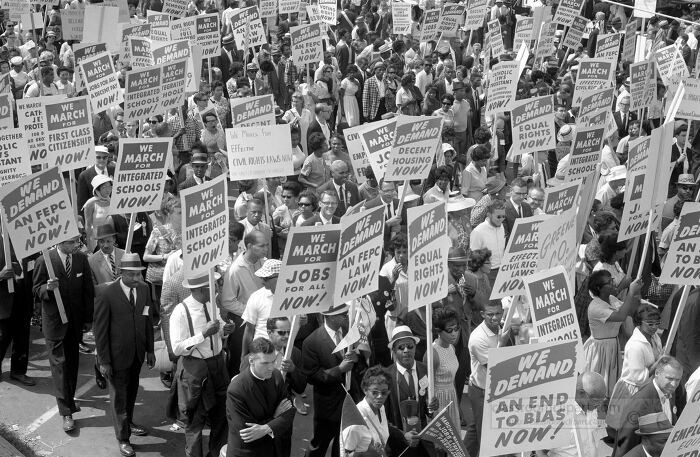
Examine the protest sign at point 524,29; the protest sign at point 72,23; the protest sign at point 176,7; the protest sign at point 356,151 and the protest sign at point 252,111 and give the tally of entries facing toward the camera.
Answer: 5

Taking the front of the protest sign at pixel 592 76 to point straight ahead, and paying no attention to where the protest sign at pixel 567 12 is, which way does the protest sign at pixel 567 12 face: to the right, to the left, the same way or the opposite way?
the same way

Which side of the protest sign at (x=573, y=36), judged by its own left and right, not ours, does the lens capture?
front

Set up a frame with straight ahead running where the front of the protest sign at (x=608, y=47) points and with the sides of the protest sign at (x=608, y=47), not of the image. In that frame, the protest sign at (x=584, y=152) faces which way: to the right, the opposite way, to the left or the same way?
the same way

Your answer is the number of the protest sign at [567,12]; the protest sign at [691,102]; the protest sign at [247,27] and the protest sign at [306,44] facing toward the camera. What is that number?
4

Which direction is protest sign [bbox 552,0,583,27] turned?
toward the camera

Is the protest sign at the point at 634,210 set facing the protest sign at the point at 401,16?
no

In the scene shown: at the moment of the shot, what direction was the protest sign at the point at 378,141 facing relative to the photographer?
facing the viewer

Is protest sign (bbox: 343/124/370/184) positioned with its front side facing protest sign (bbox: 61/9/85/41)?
no

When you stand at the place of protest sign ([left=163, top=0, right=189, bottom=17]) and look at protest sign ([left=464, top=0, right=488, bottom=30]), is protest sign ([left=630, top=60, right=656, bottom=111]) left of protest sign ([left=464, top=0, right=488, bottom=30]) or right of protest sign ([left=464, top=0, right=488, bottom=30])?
right

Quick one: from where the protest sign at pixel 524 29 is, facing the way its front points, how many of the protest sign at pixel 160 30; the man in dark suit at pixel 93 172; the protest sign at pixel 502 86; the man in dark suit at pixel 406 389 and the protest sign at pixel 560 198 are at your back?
0

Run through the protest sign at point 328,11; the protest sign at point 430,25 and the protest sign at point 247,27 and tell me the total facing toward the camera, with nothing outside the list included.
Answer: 3

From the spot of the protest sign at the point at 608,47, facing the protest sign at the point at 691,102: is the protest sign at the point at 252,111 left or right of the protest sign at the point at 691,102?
right

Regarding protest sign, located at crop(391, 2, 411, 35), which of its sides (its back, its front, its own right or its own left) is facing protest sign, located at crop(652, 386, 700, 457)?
front

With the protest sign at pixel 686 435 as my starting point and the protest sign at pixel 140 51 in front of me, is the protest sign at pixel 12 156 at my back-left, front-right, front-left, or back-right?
front-left

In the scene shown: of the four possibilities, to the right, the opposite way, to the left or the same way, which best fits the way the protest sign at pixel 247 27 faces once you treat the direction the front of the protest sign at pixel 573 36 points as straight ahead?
the same way

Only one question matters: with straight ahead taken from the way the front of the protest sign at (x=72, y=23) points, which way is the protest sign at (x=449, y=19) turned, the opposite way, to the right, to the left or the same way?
the same way

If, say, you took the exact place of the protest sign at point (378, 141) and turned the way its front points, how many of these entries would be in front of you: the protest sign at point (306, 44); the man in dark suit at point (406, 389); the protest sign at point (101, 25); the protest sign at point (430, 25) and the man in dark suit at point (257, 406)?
2

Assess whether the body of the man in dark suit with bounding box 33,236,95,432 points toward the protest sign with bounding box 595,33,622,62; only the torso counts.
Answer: no
